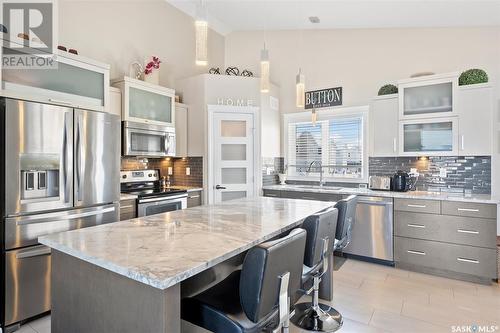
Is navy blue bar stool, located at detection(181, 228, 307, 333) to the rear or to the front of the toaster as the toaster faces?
to the front

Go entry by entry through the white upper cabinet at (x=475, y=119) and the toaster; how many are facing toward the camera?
2

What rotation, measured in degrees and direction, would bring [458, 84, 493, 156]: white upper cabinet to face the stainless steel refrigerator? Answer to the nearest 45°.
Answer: approximately 45° to its right

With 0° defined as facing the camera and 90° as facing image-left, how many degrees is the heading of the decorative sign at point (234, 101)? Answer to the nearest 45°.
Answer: approximately 0°

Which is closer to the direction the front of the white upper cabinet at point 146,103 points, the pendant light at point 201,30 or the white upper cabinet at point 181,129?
the pendant light

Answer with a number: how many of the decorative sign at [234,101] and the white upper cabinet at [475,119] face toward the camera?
2

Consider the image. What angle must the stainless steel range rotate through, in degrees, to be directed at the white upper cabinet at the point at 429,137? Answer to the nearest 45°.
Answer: approximately 45° to its left

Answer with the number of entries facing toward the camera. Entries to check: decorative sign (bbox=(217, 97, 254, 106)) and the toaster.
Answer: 2

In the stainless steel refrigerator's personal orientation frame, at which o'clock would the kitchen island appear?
The kitchen island is roughly at 1 o'clock from the stainless steel refrigerator.

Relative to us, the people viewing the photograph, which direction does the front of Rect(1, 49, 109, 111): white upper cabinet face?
facing the viewer and to the right of the viewer

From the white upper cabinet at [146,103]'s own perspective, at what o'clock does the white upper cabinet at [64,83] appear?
the white upper cabinet at [64,83] is roughly at 3 o'clock from the white upper cabinet at [146,103].

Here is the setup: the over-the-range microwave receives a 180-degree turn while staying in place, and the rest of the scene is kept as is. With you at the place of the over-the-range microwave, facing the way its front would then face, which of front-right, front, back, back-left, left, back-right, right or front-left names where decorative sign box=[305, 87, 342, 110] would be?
back-right

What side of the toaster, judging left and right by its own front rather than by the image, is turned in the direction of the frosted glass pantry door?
right

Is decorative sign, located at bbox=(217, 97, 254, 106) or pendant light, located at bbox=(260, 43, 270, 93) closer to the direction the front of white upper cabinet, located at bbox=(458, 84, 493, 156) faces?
the pendant light

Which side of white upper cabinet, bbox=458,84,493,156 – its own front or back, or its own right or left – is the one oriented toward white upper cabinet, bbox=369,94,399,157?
right
